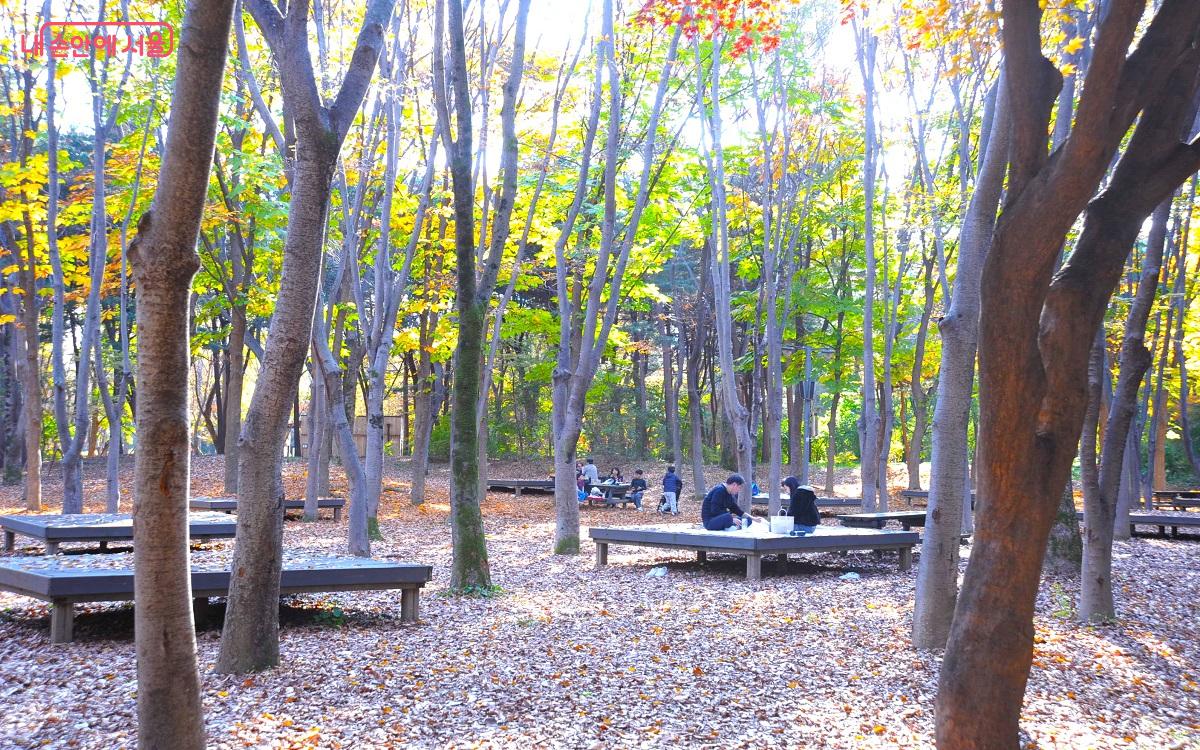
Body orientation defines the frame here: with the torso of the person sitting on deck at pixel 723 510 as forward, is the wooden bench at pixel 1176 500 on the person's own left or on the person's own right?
on the person's own left

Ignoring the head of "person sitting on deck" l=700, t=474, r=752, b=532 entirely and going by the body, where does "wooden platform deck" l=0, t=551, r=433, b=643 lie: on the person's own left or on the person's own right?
on the person's own right

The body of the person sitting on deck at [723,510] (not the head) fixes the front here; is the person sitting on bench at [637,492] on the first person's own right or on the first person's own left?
on the first person's own left

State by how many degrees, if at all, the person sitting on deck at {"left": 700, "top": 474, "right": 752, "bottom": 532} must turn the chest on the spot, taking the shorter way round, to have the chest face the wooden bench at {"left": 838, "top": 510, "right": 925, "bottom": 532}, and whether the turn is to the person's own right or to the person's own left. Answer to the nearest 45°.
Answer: approximately 45° to the person's own left

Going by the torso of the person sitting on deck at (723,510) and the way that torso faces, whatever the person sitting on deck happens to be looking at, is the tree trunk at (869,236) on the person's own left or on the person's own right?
on the person's own left

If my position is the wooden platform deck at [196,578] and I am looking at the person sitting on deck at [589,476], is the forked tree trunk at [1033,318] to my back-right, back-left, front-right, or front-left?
back-right

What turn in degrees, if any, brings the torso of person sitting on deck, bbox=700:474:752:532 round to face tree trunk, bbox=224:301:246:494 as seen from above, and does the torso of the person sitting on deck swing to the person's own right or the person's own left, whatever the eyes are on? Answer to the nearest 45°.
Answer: approximately 135° to the person's own left

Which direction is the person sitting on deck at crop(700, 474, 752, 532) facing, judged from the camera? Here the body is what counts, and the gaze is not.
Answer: to the viewer's right
